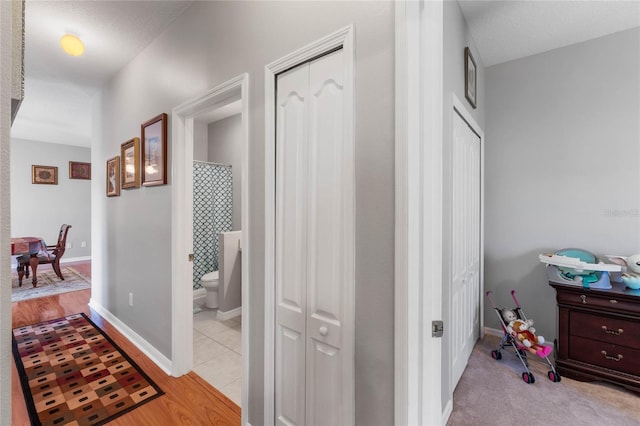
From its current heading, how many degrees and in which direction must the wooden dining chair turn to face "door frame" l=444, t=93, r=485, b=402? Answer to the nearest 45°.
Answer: approximately 90° to its left

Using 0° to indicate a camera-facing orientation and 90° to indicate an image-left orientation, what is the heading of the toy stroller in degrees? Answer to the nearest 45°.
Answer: approximately 315°

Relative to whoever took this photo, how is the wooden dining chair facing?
facing to the left of the viewer

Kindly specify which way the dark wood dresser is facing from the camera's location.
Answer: facing the viewer and to the left of the viewer

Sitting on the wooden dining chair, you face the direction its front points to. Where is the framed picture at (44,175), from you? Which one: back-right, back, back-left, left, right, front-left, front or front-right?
right

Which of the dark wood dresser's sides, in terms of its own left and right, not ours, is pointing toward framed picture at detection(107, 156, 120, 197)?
right

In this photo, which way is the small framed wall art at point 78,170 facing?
toward the camera
